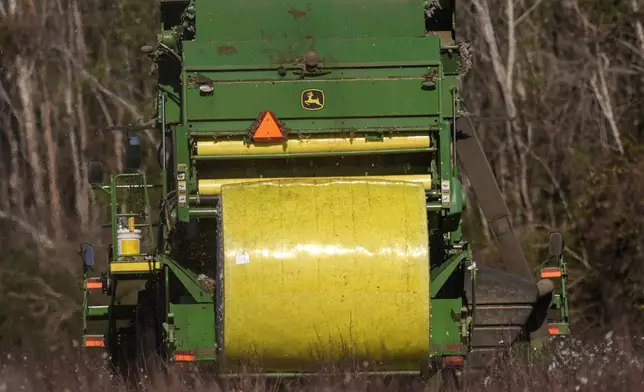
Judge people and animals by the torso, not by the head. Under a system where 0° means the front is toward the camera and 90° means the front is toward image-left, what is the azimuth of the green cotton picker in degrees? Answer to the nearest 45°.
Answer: approximately 180°
